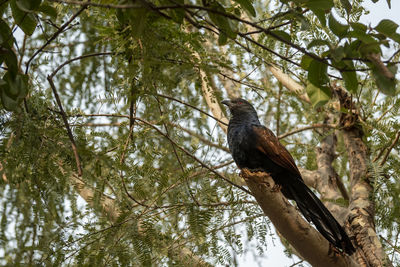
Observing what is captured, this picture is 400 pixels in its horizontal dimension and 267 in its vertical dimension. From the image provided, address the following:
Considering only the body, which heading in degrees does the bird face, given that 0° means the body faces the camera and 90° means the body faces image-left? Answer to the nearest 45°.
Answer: approximately 90°
